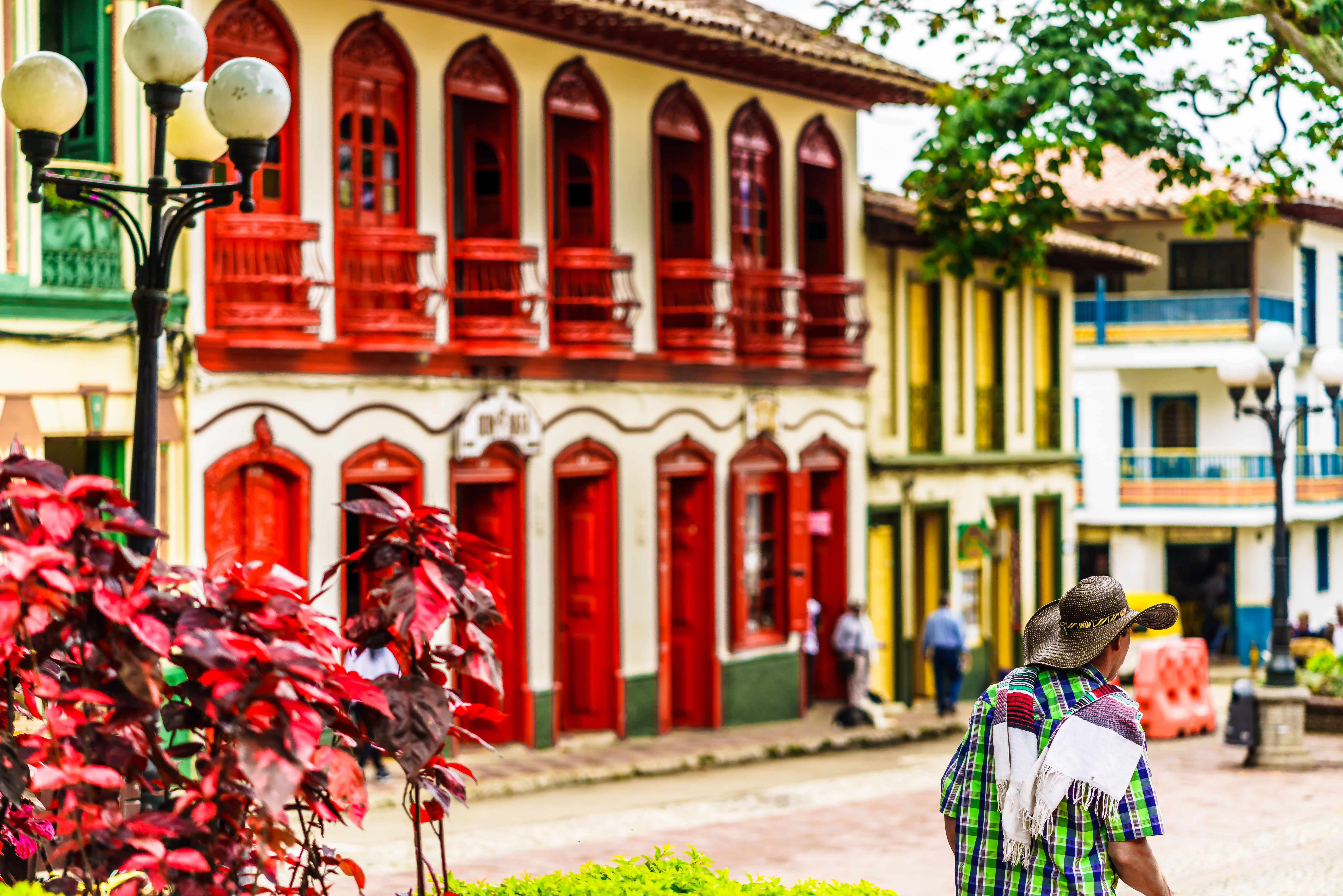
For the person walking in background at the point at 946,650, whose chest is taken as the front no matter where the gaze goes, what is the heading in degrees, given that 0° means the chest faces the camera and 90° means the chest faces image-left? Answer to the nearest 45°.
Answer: approximately 180°

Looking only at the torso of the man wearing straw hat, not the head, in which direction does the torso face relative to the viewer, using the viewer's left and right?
facing away from the viewer and to the right of the viewer

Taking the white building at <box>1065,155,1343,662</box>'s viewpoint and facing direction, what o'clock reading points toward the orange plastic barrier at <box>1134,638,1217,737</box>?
The orange plastic barrier is roughly at 12 o'clock from the white building.

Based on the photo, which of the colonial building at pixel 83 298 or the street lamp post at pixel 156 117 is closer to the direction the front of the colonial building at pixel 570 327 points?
the street lamp post

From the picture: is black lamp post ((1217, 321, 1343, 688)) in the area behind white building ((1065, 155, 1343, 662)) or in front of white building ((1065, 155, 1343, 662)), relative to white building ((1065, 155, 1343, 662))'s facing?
in front

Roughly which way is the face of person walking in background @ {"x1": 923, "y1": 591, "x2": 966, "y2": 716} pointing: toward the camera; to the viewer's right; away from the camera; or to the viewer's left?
away from the camera

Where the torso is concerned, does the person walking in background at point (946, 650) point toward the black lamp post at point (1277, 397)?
no

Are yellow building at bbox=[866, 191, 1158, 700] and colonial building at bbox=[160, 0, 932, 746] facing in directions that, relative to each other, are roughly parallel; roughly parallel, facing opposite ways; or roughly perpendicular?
roughly parallel

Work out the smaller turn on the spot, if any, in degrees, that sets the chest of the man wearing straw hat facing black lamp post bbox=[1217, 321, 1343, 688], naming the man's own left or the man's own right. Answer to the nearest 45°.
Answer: approximately 45° to the man's own left

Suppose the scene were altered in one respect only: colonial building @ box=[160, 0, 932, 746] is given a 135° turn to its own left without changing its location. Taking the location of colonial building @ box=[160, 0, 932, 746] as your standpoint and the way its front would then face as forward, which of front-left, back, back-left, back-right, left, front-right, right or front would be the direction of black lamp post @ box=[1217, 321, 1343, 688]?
right

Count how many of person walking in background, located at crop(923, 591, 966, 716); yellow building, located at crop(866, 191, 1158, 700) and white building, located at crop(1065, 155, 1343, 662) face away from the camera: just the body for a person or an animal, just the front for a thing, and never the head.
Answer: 1

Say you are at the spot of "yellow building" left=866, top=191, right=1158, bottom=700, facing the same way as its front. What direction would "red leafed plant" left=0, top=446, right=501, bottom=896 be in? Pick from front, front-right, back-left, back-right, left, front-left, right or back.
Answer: front-right

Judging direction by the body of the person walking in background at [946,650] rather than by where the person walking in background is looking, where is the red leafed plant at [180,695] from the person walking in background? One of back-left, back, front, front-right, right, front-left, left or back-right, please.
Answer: back

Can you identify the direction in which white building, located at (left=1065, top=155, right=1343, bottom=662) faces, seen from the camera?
facing the viewer

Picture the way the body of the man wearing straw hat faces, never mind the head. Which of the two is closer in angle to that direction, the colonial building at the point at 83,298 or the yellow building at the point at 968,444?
the yellow building

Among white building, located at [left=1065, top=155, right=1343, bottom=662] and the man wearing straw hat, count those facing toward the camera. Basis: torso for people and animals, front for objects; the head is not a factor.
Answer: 1

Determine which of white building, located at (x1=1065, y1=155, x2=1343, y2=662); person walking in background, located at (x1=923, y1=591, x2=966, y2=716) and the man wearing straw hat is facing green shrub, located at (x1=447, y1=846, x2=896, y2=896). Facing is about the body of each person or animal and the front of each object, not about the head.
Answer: the white building

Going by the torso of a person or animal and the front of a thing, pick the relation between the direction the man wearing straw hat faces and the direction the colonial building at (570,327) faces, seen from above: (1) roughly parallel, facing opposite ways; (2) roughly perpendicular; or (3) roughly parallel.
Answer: roughly perpendicular

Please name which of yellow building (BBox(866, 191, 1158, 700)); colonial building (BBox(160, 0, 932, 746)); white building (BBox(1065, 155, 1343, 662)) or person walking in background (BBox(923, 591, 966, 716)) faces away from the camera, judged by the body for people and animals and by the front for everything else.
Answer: the person walking in background

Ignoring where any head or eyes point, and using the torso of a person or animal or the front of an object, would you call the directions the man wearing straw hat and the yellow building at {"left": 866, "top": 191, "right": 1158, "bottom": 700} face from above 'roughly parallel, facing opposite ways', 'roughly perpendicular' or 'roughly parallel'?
roughly perpendicular

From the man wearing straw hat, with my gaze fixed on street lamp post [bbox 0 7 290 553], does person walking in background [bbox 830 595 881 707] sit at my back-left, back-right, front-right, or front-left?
front-right
